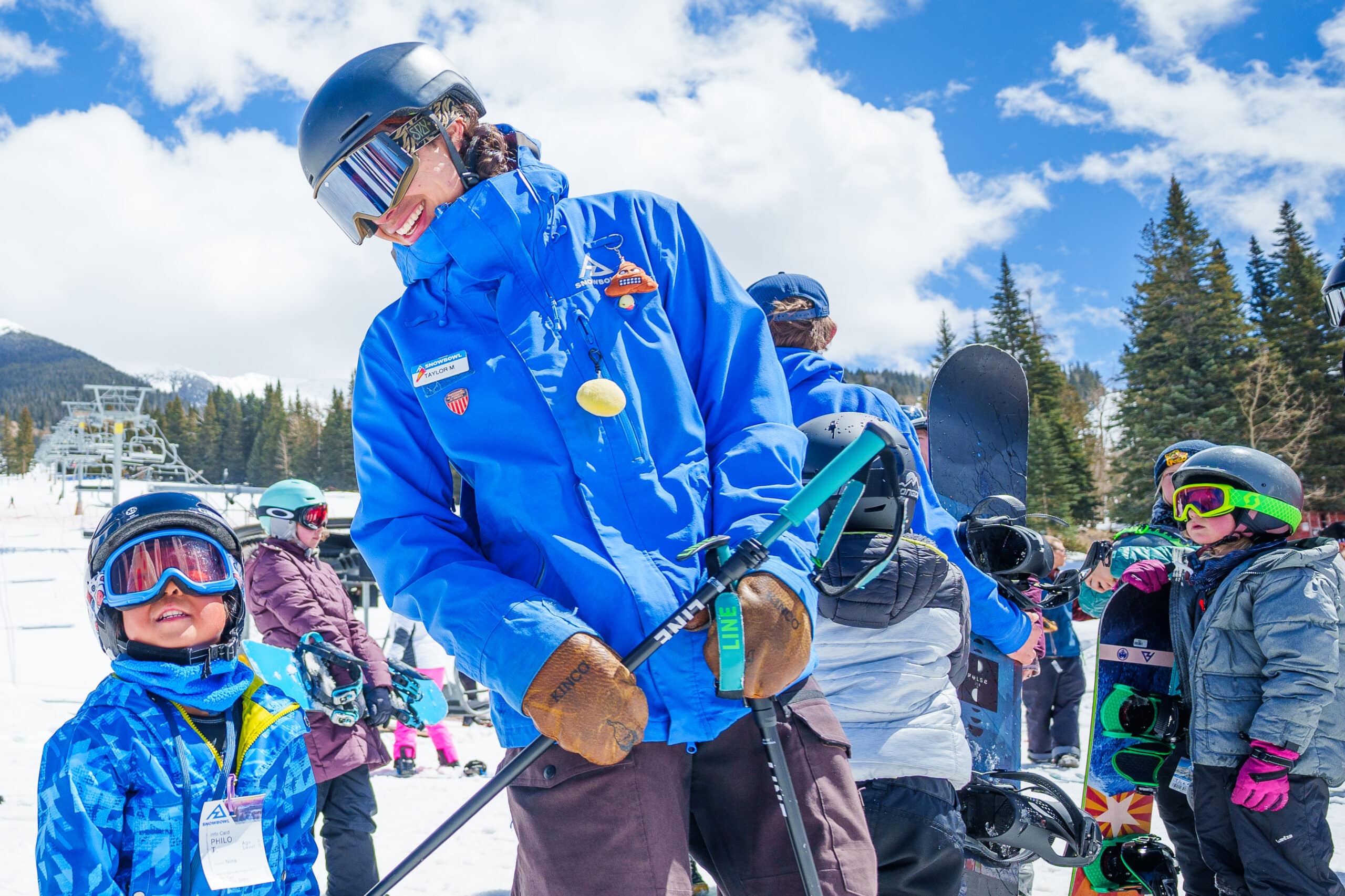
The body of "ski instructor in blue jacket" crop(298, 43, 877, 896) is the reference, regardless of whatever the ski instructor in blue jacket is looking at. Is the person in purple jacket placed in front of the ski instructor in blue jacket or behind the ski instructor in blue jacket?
behind

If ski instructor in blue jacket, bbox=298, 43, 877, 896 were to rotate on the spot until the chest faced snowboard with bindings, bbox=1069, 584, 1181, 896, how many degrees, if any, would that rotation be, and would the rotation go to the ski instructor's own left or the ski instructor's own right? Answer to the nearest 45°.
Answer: approximately 135° to the ski instructor's own left

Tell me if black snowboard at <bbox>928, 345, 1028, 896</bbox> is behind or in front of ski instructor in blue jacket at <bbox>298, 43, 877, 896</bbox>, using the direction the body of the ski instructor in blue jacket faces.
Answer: behind

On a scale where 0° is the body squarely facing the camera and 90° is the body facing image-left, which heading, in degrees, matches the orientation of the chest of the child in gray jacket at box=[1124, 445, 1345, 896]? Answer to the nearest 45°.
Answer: approximately 45°

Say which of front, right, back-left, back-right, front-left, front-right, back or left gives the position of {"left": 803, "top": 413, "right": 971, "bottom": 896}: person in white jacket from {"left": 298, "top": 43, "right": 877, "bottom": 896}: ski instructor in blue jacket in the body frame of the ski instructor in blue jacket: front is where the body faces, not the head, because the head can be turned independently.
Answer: back-left

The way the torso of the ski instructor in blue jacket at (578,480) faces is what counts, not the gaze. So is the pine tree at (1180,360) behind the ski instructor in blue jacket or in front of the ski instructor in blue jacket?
behind

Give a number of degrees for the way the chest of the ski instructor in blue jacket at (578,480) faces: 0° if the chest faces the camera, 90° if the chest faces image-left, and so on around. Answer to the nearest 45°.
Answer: approximately 0°

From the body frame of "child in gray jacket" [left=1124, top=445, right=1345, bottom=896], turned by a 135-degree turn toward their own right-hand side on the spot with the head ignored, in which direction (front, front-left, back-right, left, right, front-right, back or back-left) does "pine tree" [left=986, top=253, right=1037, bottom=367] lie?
front
